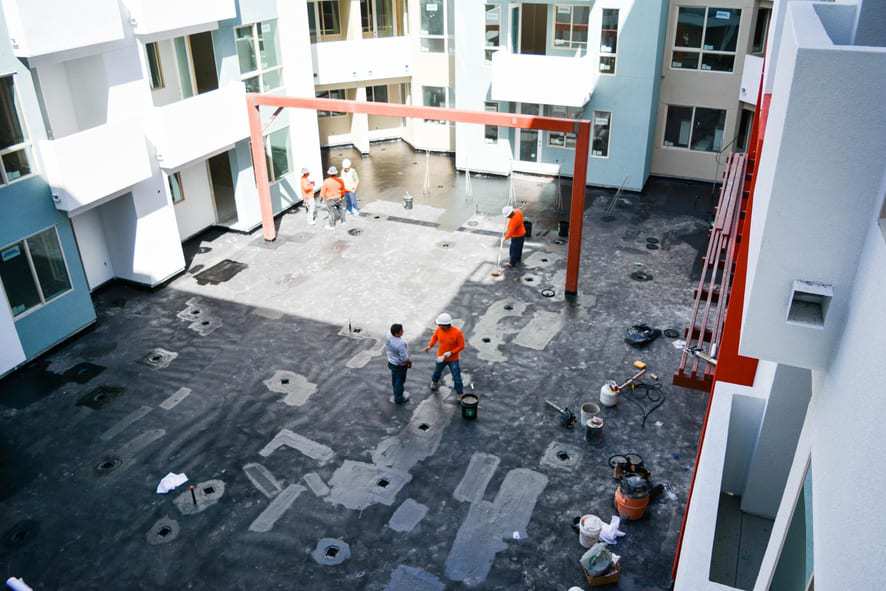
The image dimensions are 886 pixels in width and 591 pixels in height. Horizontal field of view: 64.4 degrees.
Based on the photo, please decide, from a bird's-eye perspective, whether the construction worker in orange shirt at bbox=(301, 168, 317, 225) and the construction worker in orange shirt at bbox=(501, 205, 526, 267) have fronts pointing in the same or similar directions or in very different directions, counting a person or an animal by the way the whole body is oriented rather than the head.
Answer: very different directions

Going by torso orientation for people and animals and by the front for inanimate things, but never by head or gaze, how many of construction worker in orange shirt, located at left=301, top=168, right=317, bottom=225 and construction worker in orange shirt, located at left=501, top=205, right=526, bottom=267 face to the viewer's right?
1

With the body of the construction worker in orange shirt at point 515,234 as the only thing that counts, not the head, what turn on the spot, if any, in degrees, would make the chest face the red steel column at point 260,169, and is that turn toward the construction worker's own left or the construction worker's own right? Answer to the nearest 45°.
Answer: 0° — they already face it

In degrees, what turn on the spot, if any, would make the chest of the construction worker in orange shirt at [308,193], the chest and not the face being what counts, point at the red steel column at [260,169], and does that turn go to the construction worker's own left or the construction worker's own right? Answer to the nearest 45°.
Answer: approximately 135° to the construction worker's own right

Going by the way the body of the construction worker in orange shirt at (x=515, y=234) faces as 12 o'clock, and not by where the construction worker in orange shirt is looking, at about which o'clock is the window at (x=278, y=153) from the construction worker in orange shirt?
The window is roughly at 1 o'clock from the construction worker in orange shirt.

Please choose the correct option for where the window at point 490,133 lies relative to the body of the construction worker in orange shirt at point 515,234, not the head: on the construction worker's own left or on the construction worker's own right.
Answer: on the construction worker's own right

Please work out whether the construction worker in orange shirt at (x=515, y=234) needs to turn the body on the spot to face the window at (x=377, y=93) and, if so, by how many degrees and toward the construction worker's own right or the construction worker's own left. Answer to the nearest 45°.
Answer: approximately 45° to the construction worker's own right

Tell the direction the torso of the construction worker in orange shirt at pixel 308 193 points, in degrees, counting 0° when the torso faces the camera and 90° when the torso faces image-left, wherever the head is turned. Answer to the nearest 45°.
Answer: approximately 270°

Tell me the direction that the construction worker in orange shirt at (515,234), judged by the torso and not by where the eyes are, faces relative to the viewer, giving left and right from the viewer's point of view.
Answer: facing to the left of the viewer
